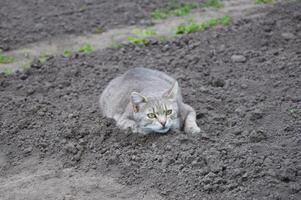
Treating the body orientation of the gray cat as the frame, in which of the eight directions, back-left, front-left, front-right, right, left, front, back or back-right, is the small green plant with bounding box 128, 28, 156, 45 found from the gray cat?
back-left

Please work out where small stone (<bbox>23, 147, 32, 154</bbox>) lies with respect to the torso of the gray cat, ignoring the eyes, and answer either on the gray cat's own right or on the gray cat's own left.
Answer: on the gray cat's own right

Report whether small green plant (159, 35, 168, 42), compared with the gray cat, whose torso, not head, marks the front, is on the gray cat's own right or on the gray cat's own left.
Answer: on the gray cat's own left

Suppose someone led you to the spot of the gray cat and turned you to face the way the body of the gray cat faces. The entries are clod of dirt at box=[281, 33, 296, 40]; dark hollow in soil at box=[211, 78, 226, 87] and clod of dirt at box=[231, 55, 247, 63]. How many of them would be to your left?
3

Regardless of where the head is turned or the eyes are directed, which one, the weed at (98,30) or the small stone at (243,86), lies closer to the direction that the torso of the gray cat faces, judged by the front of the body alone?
the small stone

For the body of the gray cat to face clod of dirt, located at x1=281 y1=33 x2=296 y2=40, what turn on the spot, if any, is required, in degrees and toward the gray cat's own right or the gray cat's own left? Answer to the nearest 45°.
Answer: approximately 90° to the gray cat's own left

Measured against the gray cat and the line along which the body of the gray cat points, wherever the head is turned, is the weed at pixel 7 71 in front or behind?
behind

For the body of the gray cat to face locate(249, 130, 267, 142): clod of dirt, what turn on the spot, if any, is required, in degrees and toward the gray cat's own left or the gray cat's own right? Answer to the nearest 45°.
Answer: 0° — it already faces it

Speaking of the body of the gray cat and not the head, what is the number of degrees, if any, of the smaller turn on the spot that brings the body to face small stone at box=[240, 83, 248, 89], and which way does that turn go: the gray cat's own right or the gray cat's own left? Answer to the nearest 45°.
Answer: approximately 90° to the gray cat's own left

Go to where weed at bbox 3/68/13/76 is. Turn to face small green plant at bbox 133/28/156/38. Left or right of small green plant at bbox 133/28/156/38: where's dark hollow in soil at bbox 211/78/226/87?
right

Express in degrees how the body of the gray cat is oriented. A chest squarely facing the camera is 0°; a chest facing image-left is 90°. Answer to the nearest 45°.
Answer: approximately 315°

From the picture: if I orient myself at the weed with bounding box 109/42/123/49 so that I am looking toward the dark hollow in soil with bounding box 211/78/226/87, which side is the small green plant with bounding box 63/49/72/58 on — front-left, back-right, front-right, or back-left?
back-right

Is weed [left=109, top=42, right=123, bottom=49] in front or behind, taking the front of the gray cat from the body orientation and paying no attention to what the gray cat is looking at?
behind

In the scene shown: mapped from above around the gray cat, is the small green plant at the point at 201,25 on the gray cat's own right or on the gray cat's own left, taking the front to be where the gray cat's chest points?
on the gray cat's own left

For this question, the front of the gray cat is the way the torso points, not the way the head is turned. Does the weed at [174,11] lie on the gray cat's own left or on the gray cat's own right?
on the gray cat's own left
